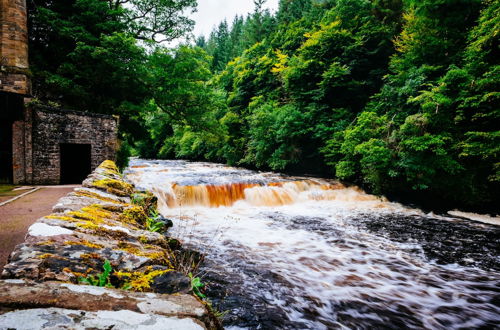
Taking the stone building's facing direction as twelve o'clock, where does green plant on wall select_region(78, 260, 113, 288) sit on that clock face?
The green plant on wall is roughly at 12 o'clock from the stone building.

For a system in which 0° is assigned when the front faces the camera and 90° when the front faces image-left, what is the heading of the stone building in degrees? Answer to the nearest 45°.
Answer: approximately 0°

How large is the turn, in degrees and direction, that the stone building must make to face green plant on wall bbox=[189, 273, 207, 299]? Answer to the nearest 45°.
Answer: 0° — it already faces it
